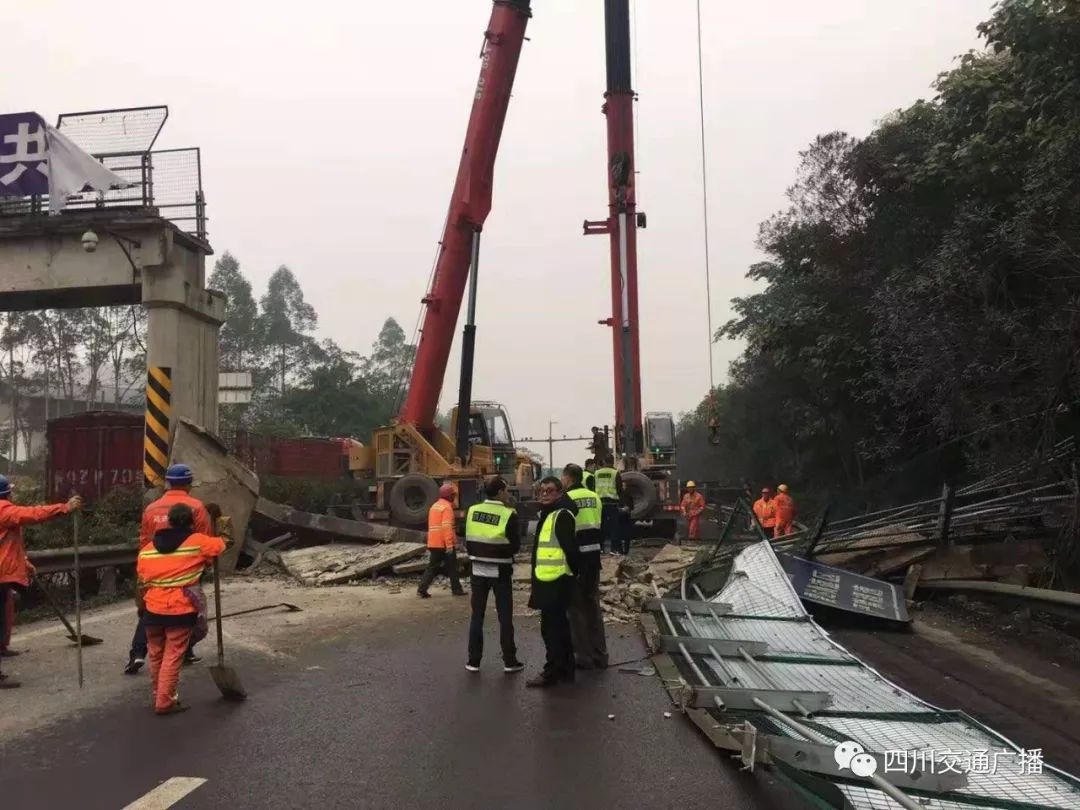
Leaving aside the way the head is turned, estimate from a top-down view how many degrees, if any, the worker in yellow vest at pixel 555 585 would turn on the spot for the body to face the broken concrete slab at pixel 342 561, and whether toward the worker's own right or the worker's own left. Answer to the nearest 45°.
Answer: approximately 90° to the worker's own right

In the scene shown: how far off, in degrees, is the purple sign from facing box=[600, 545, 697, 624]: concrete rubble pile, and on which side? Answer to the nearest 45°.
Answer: approximately 45° to its left

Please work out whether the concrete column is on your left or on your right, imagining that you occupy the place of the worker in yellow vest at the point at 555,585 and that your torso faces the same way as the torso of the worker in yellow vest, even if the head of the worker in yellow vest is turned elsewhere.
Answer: on your right

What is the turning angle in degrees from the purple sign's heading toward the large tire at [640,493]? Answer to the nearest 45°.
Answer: approximately 90° to its left

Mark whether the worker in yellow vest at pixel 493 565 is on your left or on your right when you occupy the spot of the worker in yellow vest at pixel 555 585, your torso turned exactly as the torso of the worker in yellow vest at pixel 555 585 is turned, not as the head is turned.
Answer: on your right

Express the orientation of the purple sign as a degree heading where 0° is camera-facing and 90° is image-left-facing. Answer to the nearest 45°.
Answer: approximately 0°

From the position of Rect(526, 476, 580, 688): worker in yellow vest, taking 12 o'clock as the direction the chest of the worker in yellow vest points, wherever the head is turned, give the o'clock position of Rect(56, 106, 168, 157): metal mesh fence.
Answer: The metal mesh fence is roughly at 3 o'clock from the worker in yellow vest.

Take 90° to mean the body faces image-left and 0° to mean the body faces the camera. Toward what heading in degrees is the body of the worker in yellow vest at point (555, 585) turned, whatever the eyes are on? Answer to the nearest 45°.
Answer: approximately 45°
